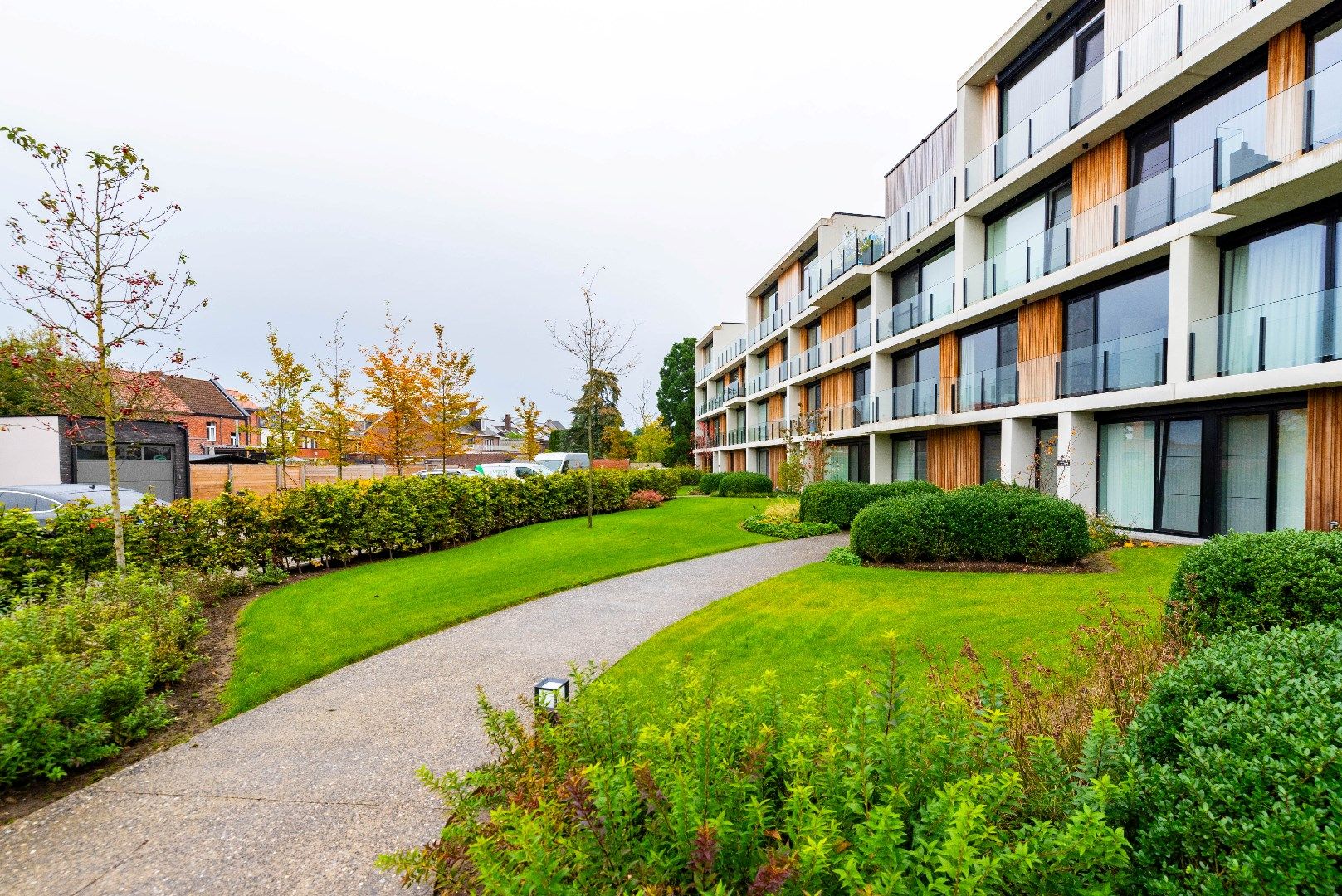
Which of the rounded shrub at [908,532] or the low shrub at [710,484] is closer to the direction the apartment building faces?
the rounded shrub

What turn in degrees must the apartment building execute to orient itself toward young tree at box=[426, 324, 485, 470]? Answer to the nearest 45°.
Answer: approximately 45° to its right

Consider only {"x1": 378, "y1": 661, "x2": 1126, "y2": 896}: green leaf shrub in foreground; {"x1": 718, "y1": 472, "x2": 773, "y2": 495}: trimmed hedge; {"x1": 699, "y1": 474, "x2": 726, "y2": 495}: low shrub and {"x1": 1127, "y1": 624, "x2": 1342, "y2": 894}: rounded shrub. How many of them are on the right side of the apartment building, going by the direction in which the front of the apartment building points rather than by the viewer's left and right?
2

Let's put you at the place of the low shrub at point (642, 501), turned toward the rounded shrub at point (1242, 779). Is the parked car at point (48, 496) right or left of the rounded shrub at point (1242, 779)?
right

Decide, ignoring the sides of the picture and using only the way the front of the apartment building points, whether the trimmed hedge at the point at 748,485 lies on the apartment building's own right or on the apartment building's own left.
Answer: on the apartment building's own right

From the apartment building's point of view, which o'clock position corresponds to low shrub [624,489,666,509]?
The low shrub is roughly at 2 o'clock from the apartment building.

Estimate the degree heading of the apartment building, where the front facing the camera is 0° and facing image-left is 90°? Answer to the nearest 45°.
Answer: approximately 45°

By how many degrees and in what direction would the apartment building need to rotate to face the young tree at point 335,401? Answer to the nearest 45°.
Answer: approximately 45° to its right

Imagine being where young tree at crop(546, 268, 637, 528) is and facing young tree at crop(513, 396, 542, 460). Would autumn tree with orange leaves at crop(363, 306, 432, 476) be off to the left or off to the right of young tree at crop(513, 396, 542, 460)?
left

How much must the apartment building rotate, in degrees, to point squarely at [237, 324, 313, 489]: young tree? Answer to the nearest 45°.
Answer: approximately 45° to its right

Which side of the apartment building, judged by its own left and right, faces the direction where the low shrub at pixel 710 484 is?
right
